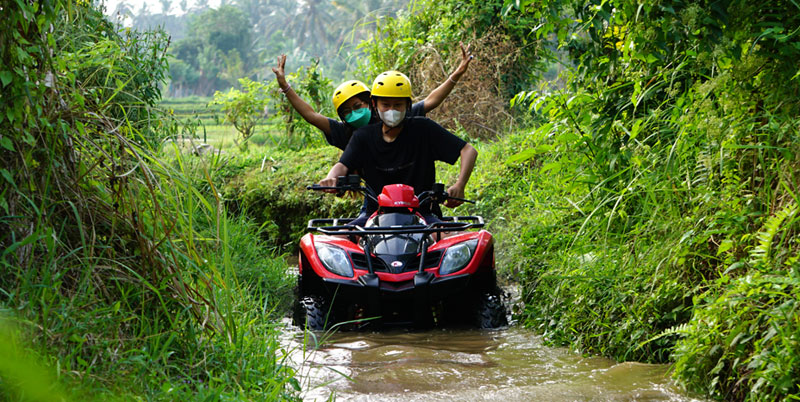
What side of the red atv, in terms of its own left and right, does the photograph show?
front

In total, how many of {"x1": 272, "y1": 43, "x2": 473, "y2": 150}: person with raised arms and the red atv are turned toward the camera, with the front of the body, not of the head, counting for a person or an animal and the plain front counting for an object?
2

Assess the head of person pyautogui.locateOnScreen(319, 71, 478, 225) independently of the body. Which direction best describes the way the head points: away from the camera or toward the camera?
toward the camera

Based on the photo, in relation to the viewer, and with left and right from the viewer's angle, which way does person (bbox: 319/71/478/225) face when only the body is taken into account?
facing the viewer

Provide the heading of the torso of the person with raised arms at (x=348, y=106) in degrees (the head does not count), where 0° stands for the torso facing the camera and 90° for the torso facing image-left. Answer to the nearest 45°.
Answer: approximately 0°

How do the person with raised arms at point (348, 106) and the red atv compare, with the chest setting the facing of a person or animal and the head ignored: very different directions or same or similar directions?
same or similar directions
